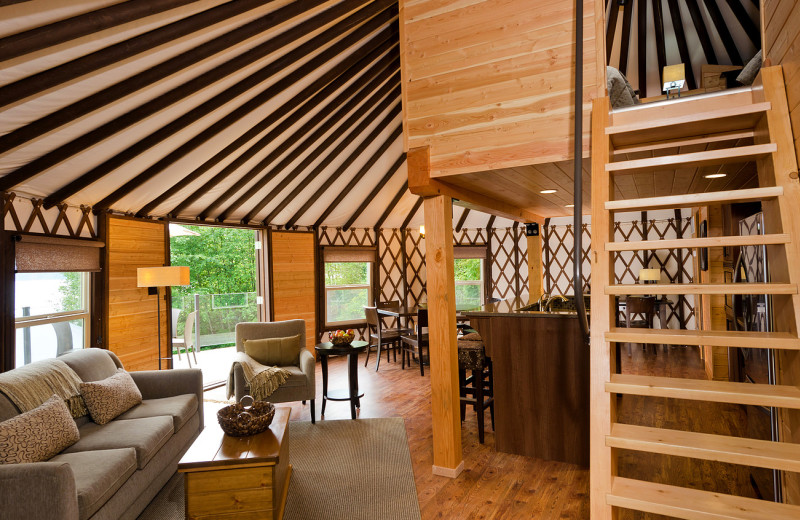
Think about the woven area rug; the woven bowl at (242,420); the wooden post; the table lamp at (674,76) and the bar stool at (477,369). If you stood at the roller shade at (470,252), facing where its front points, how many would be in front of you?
5

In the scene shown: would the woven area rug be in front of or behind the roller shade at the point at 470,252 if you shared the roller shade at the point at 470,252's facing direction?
in front

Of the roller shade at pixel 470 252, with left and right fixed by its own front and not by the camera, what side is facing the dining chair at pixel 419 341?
front

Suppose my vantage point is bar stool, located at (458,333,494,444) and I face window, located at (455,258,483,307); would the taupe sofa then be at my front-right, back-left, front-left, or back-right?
back-left

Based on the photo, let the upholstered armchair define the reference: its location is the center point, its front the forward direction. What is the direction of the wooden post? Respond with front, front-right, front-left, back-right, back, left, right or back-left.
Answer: front-left

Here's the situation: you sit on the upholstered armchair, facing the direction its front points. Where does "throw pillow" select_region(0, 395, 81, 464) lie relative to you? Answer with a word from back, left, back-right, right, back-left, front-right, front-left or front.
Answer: front-right

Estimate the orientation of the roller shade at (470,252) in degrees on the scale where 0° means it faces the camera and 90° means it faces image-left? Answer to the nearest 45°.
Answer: approximately 0°
